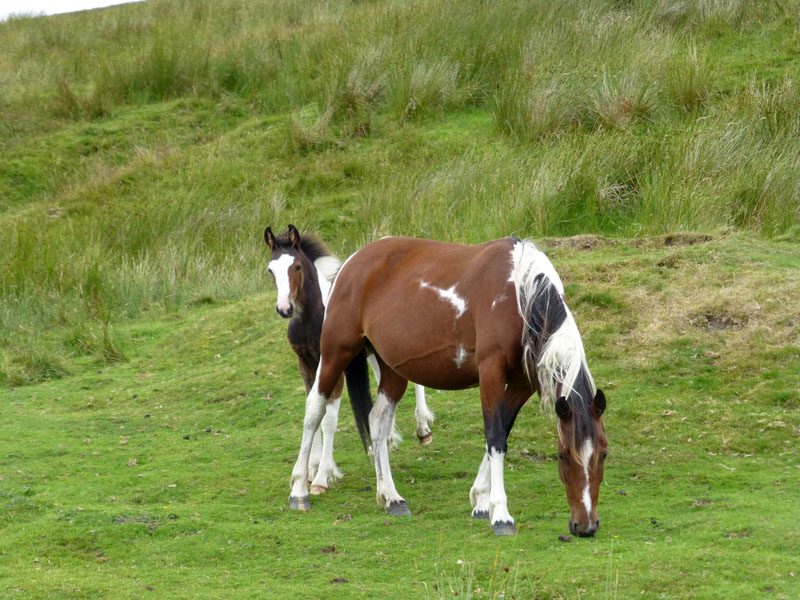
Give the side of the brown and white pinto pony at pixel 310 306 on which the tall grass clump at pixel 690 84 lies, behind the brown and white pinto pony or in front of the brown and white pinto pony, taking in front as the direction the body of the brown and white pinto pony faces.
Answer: behind

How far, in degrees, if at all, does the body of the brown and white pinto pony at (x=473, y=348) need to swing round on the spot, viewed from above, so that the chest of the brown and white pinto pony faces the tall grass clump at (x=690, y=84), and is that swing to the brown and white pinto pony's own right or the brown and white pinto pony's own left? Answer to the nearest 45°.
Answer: approximately 90° to the brown and white pinto pony's own left

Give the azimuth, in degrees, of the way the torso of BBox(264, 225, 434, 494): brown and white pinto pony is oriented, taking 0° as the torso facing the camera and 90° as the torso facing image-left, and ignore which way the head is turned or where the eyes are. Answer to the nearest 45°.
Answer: approximately 45°

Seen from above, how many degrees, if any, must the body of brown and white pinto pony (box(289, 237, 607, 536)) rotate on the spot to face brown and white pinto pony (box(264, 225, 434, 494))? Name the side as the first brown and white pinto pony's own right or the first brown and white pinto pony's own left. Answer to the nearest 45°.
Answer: approximately 180°

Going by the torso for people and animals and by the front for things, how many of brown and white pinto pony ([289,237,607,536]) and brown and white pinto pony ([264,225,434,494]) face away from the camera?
0

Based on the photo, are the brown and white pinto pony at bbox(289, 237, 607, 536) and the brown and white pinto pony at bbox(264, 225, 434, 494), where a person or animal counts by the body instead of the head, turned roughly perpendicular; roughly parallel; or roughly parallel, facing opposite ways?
roughly perpendicular

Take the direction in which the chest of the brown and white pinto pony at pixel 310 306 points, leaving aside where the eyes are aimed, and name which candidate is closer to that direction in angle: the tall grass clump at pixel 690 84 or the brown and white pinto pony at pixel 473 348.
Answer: the brown and white pinto pony

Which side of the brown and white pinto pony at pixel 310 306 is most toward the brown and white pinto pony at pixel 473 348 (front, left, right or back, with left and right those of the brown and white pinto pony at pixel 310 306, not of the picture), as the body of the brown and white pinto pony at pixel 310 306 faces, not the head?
left

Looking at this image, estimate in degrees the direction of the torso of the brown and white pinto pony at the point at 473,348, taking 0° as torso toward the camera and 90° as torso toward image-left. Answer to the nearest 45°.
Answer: approximately 315°
